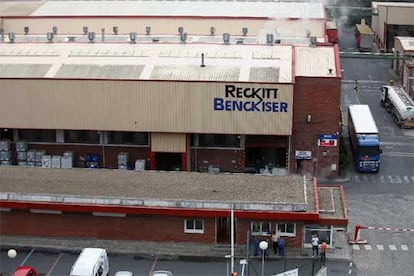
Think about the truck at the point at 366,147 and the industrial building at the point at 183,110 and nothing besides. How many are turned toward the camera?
2

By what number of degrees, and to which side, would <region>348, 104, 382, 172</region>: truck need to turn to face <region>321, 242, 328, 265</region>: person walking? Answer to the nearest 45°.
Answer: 0° — it already faces them

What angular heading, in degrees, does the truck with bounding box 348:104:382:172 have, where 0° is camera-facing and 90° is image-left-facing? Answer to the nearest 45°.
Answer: approximately 0°

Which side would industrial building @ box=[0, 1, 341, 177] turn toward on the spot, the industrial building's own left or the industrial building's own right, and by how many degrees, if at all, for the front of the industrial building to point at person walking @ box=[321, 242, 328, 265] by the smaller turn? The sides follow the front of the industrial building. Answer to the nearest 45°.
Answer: approximately 45° to the industrial building's own left

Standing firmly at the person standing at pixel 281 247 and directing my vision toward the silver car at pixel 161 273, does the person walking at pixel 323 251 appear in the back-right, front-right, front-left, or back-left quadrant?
back-left

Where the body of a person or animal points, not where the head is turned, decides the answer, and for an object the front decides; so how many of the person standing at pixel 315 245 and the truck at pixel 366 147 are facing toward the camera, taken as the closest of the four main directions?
2

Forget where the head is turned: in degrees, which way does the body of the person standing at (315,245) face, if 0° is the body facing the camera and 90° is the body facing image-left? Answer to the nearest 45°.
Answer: approximately 0°

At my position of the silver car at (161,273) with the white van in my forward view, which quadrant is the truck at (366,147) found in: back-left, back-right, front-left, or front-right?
back-right
